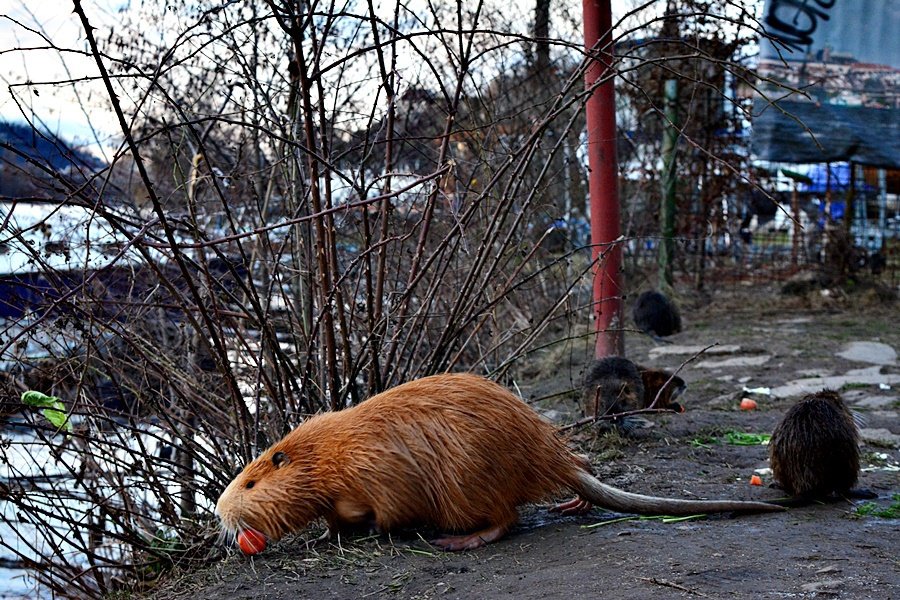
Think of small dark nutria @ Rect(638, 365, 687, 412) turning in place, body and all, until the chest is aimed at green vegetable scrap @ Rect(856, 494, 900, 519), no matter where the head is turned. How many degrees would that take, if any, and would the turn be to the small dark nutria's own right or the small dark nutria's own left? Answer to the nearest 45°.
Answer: approximately 45° to the small dark nutria's own right

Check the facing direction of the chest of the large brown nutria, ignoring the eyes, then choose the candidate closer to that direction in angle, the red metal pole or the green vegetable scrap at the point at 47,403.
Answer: the green vegetable scrap

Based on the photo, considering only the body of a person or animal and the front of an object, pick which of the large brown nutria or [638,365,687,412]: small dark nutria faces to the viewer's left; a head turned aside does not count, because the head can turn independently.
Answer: the large brown nutria

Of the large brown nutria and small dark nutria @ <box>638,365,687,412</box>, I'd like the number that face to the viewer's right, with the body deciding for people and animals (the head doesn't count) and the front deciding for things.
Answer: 1

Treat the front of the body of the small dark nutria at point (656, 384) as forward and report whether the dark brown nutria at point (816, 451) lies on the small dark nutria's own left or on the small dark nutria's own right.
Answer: on the small dark nutria's own right

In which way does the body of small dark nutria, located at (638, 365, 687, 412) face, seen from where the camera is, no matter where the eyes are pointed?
to the viewer's right

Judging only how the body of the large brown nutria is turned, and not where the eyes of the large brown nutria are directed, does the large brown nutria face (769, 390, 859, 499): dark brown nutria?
no

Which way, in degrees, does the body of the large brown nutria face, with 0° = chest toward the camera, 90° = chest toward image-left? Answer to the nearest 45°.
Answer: approximately 90°

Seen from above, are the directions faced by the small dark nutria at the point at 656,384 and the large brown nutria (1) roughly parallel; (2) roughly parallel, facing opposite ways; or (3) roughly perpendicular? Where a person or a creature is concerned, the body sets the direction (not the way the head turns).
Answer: roughly parallel, facing opposite ways

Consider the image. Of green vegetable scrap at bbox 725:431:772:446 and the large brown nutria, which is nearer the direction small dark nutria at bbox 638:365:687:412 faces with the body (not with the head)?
the green vegetable scrap

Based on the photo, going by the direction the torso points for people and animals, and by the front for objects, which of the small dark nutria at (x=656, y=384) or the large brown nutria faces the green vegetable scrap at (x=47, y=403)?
the large brown nutria

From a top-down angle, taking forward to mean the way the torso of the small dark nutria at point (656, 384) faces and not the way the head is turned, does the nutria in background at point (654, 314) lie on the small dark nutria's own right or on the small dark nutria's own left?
on the small dark nutria's own left

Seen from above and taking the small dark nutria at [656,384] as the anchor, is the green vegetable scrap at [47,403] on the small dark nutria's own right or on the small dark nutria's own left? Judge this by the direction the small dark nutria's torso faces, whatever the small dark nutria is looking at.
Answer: on the small dark nutria's own right

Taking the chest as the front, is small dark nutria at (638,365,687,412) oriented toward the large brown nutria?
no

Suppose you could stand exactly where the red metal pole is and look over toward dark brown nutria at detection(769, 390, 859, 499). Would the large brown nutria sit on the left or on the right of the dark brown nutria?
right

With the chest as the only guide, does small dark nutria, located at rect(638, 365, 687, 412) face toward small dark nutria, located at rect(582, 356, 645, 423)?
no

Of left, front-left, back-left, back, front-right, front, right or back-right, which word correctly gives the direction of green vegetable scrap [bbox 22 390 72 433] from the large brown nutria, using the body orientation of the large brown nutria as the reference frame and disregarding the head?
front
